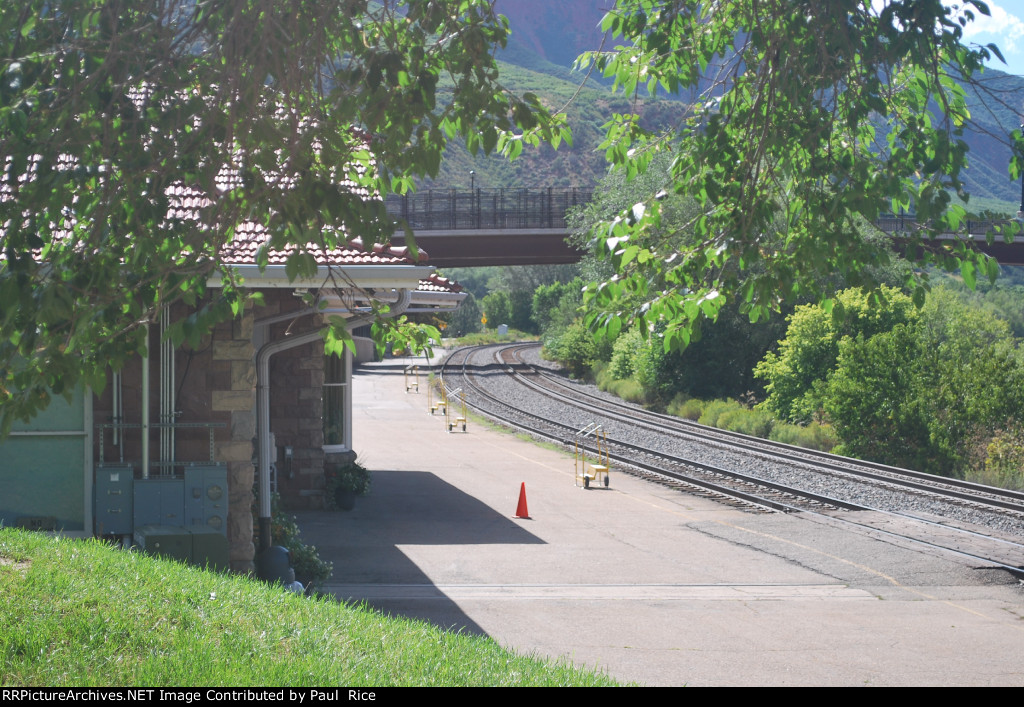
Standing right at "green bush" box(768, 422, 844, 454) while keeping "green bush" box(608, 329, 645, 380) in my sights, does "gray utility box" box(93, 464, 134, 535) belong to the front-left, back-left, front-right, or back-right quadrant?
back-left

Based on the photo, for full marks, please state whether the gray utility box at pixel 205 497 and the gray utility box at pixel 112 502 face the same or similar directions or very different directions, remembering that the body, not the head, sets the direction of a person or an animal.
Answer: same or similar directions

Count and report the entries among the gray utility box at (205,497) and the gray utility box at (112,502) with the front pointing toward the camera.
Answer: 2

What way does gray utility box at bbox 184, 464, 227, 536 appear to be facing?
toward the camera

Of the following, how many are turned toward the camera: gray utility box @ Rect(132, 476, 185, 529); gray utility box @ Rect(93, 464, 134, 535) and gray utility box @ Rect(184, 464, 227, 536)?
3

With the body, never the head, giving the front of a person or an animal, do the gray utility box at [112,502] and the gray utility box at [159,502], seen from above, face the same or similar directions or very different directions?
same or similar directions

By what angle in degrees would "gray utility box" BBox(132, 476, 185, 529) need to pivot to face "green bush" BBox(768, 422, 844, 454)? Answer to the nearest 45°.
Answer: approximately 135° to its left

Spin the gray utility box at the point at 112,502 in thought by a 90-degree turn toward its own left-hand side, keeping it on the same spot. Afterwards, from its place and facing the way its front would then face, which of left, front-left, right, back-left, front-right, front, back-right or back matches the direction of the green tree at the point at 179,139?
right

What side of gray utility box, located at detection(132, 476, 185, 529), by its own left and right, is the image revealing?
front

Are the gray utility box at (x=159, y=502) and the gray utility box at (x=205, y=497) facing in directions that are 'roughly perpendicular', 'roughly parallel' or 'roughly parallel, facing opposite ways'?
roughly parallel
